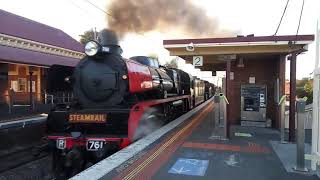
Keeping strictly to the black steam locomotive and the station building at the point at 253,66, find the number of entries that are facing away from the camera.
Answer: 0

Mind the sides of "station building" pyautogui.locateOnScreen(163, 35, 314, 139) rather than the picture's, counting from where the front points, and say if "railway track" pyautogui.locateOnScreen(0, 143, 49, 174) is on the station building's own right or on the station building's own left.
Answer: on the station building's own right

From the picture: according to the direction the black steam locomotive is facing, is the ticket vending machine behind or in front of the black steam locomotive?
behind

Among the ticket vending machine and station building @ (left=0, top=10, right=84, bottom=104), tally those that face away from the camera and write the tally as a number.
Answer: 0

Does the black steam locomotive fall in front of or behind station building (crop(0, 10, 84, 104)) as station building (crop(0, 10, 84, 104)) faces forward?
in front

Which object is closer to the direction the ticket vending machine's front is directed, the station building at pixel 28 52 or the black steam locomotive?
the black steam locomotive

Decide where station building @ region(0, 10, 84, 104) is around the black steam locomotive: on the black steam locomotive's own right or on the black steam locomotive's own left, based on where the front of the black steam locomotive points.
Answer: on the black steam locomotive's own right

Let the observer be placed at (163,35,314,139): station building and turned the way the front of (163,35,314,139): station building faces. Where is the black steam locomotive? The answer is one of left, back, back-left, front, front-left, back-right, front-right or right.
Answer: front-right

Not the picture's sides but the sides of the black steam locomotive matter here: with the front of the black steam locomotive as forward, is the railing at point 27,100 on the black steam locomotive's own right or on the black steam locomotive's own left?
on the black steam locomotive's own right

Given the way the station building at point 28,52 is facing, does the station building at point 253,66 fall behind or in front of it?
in front

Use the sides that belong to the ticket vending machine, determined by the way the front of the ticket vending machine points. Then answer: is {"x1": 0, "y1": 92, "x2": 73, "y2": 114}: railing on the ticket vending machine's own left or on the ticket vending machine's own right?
on the ticket vending machine's own right
